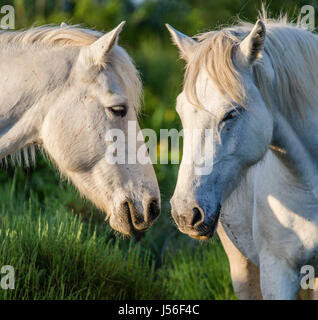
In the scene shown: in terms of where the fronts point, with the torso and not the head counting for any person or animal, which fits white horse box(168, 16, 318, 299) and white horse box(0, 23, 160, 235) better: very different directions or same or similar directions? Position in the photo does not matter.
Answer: very different directions

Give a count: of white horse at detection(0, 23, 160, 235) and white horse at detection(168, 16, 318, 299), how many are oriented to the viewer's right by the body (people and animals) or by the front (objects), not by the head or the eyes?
1

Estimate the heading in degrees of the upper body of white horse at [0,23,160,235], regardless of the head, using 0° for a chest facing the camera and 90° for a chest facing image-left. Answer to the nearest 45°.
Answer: approximately 270°

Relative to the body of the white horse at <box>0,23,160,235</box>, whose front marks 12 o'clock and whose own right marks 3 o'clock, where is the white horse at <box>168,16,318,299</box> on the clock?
the white horse at <box>168,16,318,299</box> is roughly at 1 o'clock from the white horse at <box>0,23,160,235</box>.

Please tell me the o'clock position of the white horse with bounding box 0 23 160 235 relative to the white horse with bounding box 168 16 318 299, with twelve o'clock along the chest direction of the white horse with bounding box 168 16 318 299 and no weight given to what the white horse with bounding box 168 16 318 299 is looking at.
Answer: the white horse with bounding box 0 23 160 235 is roughly at 2 o'clock from the white horse with bounding box 168 16 318 299.

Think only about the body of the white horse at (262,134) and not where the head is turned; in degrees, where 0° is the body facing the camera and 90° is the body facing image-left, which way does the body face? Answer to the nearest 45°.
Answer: approximately 45°
